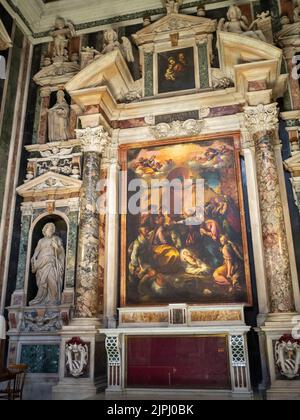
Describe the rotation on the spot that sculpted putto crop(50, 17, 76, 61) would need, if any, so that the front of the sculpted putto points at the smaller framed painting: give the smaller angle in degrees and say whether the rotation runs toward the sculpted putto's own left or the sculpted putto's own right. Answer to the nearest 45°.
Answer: approximately 45° to the sculpted putto's own left

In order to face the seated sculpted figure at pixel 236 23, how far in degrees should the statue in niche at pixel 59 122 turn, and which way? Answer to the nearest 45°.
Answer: approximately 45° to its left

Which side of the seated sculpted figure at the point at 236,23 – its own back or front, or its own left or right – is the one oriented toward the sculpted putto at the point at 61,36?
right
